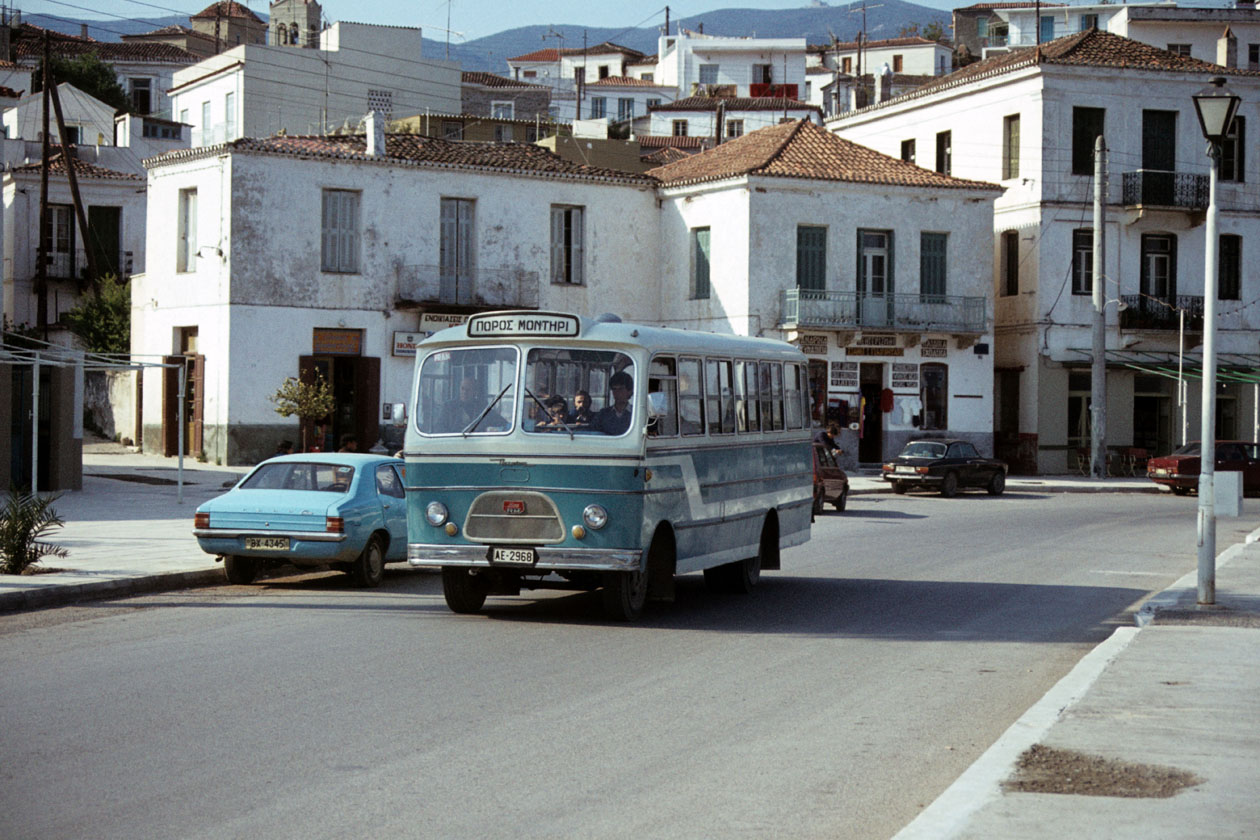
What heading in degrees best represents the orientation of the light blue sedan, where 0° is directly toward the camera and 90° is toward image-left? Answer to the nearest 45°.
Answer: approximately 225°

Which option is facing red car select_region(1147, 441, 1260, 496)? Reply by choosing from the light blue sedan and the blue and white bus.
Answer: the light blue sedan

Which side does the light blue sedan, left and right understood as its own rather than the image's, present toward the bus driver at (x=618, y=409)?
right

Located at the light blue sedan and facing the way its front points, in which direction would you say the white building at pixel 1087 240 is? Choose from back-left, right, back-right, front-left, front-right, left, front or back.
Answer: front

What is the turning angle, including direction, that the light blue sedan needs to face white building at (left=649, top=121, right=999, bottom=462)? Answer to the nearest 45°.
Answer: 0° — it already faces it

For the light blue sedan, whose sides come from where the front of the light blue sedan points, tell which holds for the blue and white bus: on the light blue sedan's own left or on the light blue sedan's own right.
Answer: on the light blue sedan's own right

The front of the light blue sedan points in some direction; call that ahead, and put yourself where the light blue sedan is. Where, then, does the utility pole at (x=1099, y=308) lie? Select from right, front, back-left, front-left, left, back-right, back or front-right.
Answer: front

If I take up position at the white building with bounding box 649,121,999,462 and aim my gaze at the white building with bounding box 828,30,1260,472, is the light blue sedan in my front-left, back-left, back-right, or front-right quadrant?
back-right

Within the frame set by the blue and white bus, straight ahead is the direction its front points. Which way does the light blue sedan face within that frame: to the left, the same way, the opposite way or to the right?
the opposite way

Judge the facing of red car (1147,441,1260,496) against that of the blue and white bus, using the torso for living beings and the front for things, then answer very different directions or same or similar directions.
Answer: very different directions

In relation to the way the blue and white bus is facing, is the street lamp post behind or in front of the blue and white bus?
behind

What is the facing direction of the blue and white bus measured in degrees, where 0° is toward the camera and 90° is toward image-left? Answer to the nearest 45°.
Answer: approximately 45°
